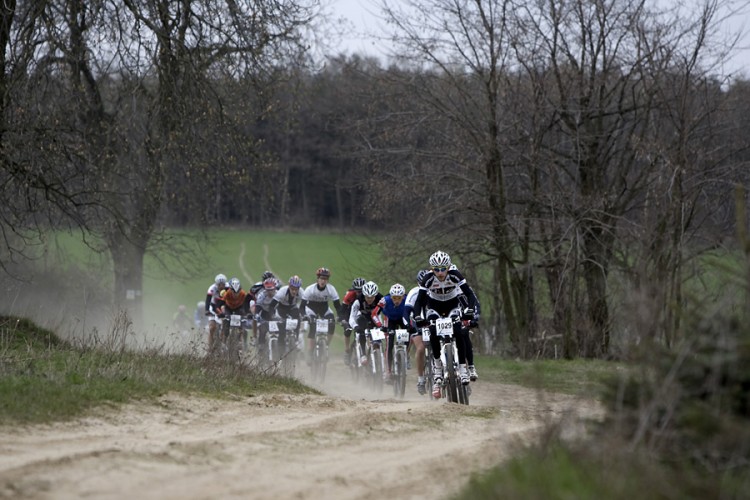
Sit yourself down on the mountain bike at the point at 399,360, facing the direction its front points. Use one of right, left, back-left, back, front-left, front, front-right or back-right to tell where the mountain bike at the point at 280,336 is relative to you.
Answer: back-right

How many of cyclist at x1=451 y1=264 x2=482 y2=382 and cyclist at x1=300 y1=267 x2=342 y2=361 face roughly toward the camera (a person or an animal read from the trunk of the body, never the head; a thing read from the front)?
2

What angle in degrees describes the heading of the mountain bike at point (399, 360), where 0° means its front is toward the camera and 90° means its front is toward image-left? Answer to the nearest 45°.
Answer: approximately 0°
